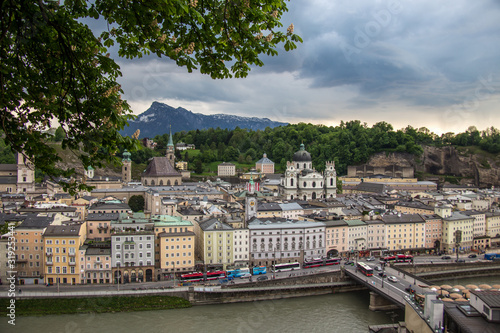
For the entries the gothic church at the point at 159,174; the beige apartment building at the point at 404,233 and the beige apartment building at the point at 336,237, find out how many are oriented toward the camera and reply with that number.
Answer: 2

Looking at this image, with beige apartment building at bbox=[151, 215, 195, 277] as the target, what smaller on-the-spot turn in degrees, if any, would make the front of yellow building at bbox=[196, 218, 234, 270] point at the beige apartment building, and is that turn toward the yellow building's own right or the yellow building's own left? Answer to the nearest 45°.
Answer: approximately 45° to the yellow building's own right

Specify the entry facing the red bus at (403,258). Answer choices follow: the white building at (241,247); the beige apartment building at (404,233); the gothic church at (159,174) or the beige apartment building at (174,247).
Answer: the beige apartment building at (404,233)

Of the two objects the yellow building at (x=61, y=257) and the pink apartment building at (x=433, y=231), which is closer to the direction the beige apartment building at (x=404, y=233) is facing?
the yellow building

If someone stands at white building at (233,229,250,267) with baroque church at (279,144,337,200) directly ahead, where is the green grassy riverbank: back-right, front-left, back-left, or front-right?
back-left

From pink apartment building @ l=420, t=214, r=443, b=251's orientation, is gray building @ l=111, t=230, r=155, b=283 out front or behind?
out front

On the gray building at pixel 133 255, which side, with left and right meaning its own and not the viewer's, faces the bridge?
left

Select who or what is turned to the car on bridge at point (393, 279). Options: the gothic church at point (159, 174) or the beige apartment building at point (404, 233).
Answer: the beige apartment building

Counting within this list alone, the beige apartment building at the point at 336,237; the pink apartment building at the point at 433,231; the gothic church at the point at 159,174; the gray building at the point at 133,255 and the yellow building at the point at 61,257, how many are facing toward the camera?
4
